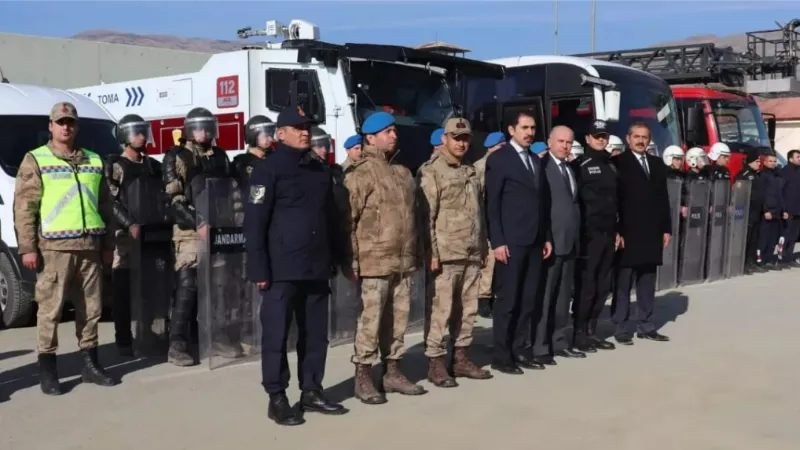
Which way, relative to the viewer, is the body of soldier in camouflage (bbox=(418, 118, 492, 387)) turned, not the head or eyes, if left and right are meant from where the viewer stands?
facing the viewer and to the right of the viewer

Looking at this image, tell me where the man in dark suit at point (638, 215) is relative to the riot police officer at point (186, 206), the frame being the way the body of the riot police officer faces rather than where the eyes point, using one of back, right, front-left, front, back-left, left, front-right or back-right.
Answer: front-left

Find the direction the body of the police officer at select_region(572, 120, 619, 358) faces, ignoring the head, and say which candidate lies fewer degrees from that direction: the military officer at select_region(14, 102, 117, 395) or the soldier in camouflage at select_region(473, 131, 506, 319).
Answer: the military officer

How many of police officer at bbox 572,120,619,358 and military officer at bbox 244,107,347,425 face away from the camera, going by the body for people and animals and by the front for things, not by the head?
0

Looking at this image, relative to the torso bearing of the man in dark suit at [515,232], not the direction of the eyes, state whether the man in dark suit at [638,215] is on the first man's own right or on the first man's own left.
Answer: on the first man's own left

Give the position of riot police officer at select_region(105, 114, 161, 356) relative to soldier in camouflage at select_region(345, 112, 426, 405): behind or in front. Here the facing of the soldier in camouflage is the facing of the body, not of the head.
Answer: behind

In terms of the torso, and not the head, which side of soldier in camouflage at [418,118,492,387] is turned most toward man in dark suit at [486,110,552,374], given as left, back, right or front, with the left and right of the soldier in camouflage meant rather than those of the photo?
left

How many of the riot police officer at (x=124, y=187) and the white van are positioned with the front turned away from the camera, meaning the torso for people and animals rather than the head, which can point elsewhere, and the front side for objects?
0

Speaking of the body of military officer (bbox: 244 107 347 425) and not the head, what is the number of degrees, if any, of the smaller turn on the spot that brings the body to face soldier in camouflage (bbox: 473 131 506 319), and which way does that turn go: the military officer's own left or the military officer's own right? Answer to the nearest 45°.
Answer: approximately 90° to the military officer's own left

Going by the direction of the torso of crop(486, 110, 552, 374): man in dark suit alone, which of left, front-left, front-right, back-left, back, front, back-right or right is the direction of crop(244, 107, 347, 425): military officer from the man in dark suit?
right

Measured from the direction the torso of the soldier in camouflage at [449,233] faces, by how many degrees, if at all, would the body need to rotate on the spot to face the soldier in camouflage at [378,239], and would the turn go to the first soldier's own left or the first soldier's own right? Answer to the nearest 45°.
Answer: approximately 90° to the first soldier's own right
